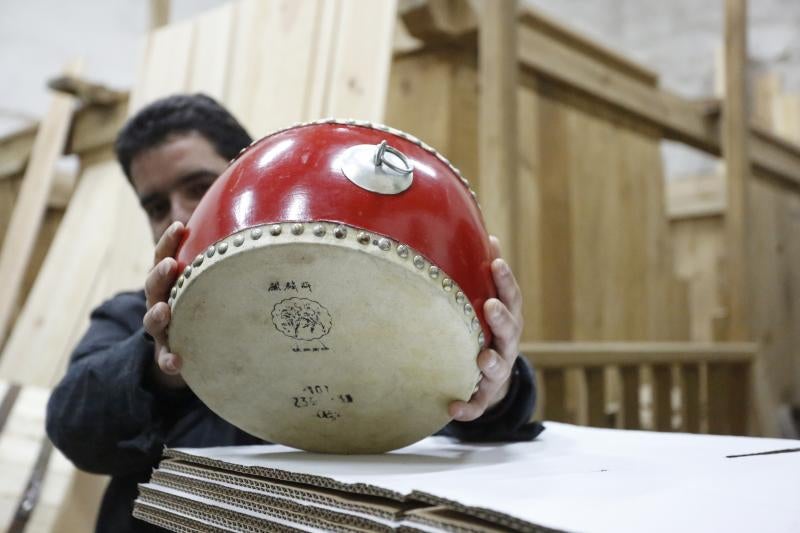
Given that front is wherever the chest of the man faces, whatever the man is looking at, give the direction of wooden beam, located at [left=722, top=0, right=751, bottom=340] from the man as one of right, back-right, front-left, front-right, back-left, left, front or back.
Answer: back-left

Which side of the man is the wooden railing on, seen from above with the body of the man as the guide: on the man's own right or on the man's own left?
on the man's own left

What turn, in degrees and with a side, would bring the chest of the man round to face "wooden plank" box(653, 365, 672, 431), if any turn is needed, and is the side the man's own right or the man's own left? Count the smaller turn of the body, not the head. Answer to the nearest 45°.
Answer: approximately 135° to the man's own left

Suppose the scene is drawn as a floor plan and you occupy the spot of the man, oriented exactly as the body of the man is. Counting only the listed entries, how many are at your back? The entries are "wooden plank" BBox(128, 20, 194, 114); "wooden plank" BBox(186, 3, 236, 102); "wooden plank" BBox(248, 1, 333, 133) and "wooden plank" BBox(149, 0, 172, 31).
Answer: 4

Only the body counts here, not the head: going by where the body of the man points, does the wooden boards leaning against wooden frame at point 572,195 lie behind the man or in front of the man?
behind

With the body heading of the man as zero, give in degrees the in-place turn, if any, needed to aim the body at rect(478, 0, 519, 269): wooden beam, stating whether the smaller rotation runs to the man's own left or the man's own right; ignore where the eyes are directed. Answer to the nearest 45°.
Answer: approximately 135° to the man's own left

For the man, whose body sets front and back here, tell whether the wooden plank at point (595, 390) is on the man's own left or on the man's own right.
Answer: on the man's own left

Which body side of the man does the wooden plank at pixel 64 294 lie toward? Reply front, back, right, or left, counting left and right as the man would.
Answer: back

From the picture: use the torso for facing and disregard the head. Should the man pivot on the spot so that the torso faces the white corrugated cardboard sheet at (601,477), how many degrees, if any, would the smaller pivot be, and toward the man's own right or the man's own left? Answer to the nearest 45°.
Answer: approximately 45° to the man's own left

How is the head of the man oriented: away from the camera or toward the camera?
toward the camera

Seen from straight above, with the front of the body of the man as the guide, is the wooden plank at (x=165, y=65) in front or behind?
behind

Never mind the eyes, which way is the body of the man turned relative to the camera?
toward the camera

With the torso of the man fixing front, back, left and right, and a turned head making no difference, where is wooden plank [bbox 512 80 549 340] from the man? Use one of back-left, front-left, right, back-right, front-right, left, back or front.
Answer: back-left
